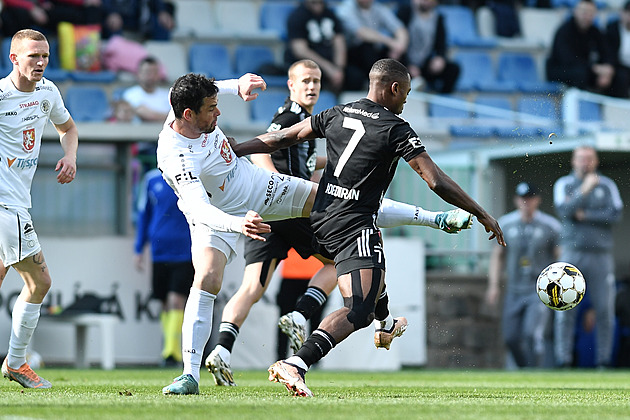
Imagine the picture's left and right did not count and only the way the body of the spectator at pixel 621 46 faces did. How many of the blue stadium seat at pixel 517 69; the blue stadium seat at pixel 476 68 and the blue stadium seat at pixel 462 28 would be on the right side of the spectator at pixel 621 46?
3

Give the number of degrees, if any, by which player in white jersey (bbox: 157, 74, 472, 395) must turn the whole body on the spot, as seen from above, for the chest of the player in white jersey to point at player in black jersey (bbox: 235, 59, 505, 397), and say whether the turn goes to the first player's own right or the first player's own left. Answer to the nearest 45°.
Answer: approximately 45° to the first player's own left

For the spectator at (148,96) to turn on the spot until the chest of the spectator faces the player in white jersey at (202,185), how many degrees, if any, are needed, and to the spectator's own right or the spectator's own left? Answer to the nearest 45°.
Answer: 0° — they already face them

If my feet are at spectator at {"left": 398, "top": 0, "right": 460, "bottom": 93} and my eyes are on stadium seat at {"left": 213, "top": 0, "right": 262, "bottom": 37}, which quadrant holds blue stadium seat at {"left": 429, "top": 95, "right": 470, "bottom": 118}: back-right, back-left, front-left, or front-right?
back-left
